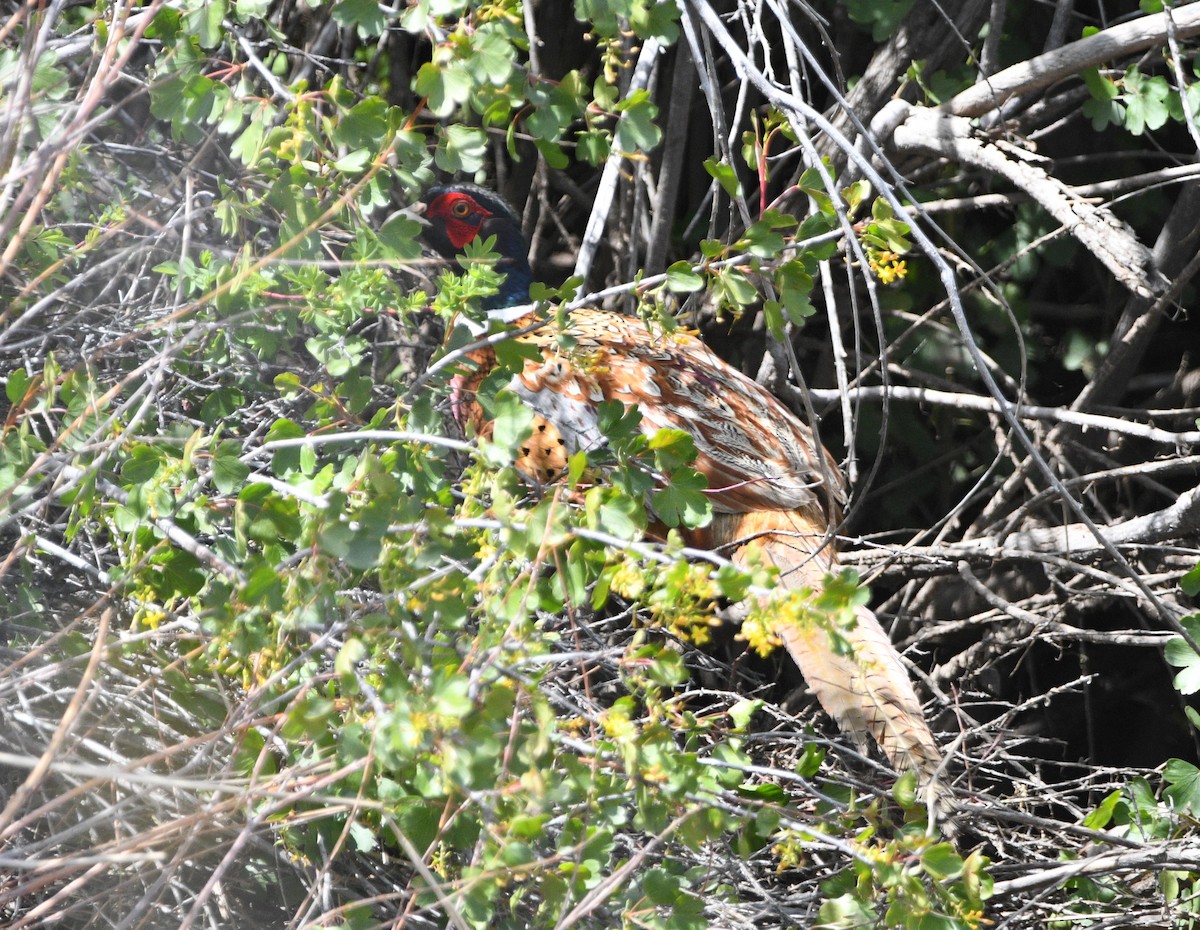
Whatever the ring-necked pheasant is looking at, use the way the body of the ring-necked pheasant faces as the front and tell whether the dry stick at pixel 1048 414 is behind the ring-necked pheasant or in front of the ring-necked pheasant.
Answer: behind

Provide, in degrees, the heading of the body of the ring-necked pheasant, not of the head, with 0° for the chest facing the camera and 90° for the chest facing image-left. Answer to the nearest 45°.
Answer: approximately 90°

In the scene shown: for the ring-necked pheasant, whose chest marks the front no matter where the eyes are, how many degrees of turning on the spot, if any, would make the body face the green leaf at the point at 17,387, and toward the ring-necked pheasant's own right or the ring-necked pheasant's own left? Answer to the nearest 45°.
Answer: approximately 45° to the ring-necked pheasant's own left

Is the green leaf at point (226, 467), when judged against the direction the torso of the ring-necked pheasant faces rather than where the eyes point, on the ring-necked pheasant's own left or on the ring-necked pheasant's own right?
on the ring-necked pheasant's own left

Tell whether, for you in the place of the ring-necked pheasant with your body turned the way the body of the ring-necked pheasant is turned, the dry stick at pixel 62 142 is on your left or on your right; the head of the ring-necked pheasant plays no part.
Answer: on your left
